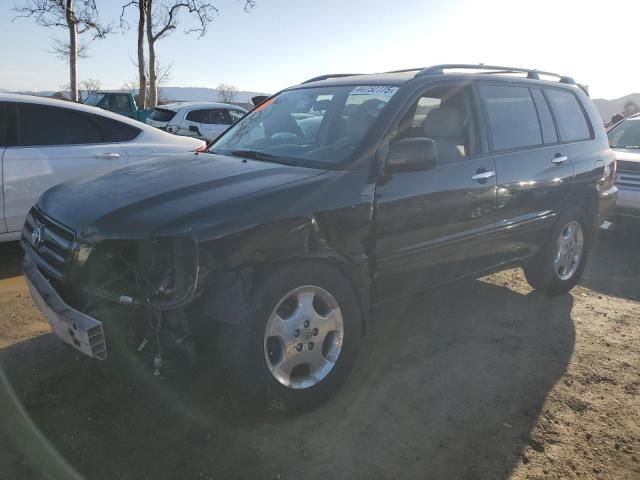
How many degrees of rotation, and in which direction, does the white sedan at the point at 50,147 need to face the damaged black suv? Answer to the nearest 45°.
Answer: approximately 135° to its left

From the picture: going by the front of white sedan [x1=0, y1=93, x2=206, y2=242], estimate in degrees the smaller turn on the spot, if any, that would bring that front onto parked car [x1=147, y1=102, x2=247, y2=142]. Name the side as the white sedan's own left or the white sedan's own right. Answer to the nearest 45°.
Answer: approximately 90° to the white sedan's own right

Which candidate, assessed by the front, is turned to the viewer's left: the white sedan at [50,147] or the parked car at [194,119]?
the white sedan

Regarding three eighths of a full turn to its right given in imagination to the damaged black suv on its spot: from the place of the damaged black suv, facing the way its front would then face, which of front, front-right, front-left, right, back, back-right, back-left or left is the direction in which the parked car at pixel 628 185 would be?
front-right

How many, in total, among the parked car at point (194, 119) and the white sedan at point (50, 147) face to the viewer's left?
1

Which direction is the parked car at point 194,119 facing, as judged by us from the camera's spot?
facing away from the viewer and to the right of the viewer

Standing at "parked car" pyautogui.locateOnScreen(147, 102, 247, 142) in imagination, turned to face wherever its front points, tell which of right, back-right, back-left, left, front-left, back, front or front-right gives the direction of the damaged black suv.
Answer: back-right

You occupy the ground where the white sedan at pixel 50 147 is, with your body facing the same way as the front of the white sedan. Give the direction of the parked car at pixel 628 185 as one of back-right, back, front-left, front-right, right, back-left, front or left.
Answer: back

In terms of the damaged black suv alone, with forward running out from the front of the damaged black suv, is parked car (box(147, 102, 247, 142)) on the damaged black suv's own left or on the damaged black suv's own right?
on the damaged black suv's own right

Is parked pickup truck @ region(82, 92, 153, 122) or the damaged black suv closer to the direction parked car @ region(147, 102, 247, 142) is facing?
the parked pickup truck

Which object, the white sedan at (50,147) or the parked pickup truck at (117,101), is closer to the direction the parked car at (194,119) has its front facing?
the parked pickup truck

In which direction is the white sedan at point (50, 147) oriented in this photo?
to the viewer's left

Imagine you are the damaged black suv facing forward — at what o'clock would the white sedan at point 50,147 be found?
The white sedan is roughly at 3 o'clock from the damaged black suv.

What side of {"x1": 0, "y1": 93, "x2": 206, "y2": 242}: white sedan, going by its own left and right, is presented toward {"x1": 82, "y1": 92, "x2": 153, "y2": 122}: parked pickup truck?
right

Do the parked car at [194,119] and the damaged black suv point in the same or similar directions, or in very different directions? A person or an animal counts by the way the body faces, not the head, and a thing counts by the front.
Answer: very different directions
